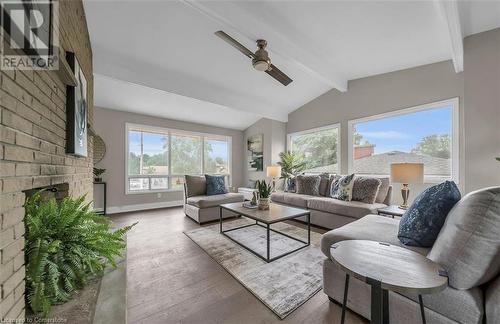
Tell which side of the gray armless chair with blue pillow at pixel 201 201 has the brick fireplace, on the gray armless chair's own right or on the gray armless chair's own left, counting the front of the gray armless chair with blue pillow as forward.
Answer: on the gray armless chair's own right

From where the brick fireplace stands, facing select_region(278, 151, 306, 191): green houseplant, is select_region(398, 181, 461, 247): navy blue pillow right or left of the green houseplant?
right

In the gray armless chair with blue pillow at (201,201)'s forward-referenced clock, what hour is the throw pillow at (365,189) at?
The throw pillow is roughly at 11 o'clock from the gray armless chair with blue pillow.

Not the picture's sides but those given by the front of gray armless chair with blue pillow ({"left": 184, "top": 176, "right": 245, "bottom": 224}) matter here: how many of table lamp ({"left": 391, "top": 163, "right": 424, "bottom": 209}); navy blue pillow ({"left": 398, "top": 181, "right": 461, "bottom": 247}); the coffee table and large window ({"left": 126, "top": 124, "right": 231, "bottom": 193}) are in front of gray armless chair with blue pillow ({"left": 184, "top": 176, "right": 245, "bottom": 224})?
3

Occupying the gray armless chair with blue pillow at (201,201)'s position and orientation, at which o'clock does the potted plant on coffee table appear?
The potted plant on coffee table is roughly at 12 o'clock from the gray armless chair with blue pillow.

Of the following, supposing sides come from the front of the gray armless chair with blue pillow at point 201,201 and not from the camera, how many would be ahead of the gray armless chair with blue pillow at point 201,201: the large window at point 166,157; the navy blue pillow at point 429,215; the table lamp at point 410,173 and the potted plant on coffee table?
3

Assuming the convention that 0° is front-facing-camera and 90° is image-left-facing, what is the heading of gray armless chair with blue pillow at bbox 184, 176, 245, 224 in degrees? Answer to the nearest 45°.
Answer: approximately 315°

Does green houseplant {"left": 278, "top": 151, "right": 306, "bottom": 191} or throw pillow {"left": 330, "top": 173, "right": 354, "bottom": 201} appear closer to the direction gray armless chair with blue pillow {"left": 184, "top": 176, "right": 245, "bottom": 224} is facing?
the throw pillow
